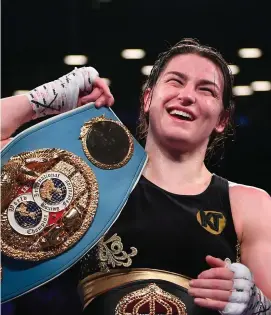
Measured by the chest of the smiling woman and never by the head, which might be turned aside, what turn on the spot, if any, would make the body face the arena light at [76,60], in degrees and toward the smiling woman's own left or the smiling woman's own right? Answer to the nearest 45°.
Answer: approximately 135° to the smiling woman's own right

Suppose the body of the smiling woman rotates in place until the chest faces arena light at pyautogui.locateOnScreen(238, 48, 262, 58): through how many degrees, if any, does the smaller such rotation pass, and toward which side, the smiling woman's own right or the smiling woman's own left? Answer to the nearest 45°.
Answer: approximately 135° to the smiling woman's own left

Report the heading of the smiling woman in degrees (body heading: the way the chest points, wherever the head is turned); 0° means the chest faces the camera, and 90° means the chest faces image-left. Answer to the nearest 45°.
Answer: approximately 0°
